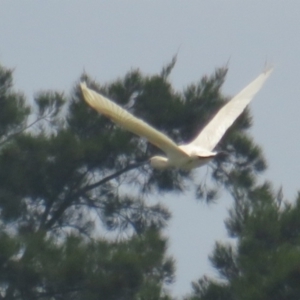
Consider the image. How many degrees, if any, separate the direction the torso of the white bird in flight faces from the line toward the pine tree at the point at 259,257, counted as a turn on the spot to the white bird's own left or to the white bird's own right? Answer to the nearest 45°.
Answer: approximately 45° to the white bird's own right
